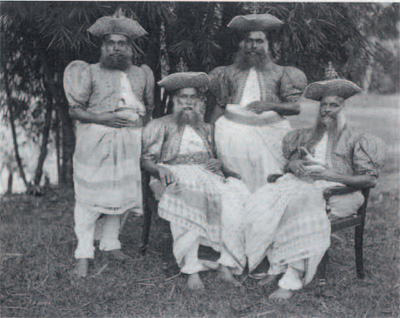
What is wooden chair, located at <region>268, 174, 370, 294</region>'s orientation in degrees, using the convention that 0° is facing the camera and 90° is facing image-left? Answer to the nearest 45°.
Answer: approximately 45°

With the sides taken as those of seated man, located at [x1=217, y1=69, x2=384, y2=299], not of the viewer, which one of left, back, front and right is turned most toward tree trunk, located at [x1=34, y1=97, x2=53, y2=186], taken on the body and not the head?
right

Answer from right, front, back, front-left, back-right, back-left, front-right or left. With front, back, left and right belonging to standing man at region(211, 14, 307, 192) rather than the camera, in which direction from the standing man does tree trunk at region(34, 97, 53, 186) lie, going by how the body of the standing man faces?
back-right

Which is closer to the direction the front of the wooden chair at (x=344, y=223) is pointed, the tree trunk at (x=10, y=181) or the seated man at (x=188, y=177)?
the seated man

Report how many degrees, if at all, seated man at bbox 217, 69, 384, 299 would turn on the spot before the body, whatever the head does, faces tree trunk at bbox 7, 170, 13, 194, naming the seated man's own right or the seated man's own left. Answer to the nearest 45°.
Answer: approximately 90° to the seated man's own right

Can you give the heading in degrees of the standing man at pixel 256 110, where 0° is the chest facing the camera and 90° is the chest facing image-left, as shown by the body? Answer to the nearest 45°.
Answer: approximately 0°

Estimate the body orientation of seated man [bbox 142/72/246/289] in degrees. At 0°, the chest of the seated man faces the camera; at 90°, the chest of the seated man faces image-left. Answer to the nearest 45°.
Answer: approximately 315°
